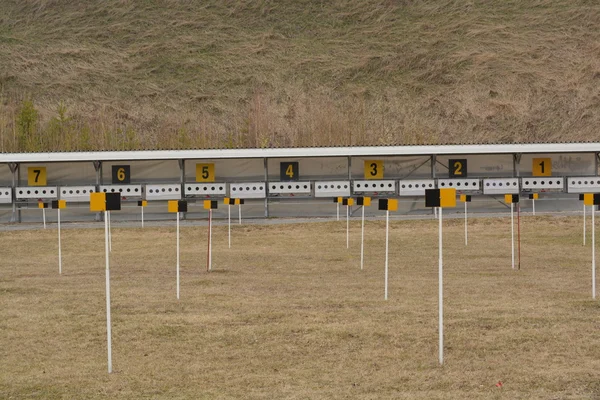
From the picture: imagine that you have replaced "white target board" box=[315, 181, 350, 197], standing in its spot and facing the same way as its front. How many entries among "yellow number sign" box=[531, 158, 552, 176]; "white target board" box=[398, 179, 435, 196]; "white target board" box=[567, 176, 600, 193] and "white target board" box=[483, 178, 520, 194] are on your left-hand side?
4

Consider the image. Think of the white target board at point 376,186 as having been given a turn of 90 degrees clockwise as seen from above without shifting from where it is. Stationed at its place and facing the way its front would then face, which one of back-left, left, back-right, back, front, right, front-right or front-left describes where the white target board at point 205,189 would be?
front

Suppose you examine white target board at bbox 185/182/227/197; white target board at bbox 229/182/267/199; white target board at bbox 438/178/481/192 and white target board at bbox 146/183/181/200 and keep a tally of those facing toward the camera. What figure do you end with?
4

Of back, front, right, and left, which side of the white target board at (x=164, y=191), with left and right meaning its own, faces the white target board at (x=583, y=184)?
left

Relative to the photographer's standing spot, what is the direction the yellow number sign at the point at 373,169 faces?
facing the viewer

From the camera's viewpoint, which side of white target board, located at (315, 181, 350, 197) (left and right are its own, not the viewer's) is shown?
front

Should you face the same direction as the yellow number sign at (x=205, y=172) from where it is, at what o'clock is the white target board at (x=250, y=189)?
The white target board is roughly at 10 o'clock from the yellow number sign.

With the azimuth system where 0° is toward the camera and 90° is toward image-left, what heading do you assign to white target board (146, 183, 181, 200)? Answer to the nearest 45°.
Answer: approximately 0°

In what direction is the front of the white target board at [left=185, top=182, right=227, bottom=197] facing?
toward the camera

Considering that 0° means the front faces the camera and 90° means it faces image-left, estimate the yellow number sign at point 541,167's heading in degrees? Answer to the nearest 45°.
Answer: approximately 0°

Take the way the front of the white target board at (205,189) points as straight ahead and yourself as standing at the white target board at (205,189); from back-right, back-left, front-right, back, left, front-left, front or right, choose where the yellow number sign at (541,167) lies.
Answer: left

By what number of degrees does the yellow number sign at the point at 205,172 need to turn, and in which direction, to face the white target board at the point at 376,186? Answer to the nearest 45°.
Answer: approximately 90° to its left

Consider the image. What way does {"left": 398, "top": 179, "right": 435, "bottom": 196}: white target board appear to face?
toward the camera
